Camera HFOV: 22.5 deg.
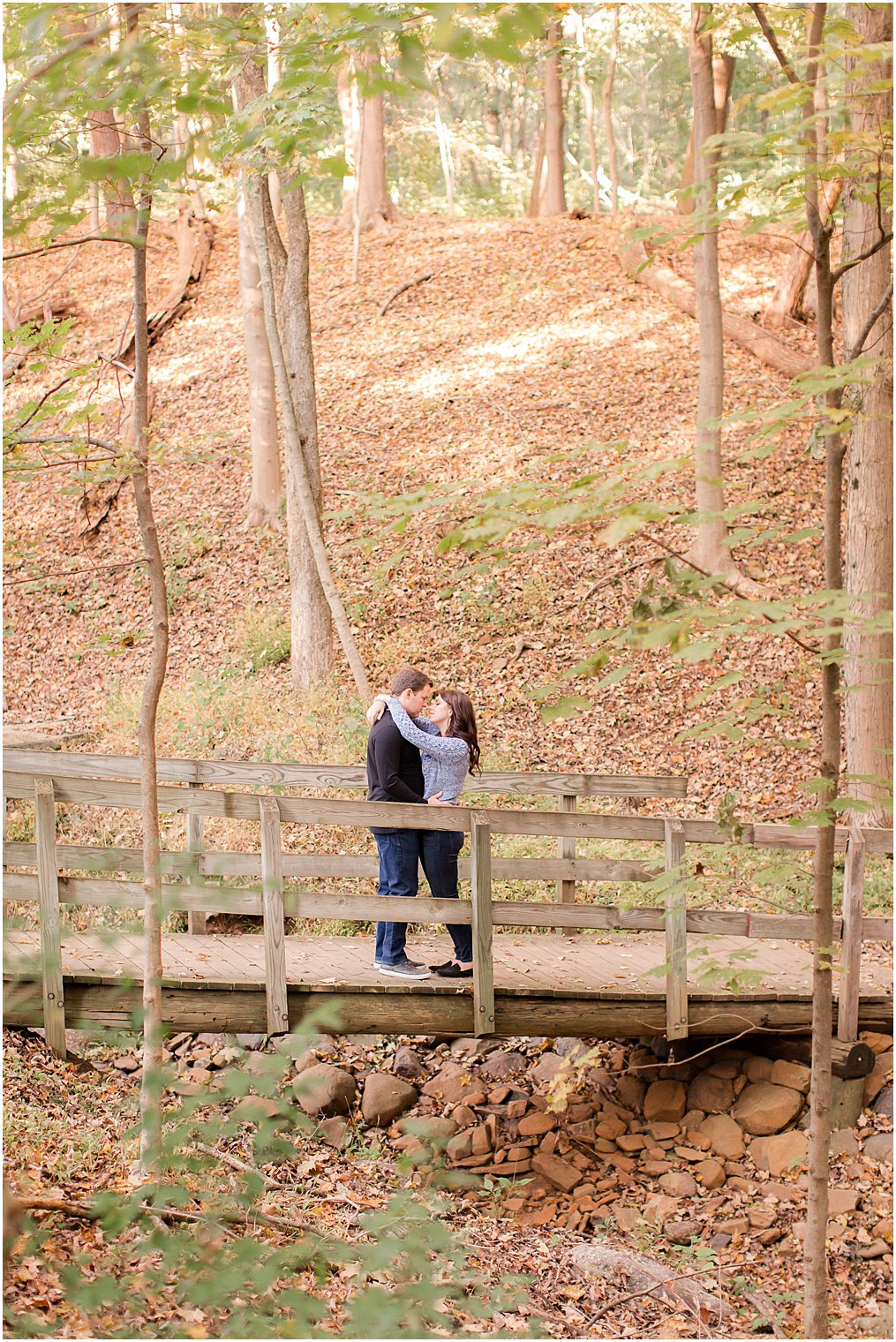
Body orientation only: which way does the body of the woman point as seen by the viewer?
to the viewer's left

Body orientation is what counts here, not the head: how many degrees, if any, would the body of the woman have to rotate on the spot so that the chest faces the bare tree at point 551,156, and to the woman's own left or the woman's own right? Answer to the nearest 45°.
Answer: approximately 90° to the woman's own right

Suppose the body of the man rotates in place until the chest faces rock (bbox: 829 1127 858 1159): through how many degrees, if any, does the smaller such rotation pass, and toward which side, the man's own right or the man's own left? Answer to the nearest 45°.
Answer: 0° — they already face it

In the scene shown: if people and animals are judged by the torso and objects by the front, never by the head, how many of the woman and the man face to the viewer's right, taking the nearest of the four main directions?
1

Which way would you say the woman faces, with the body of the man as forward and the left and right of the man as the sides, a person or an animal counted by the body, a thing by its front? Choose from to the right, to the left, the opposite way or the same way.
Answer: the opposite way

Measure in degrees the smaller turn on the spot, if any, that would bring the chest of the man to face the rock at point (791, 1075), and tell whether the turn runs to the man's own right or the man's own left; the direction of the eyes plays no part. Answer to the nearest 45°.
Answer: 0° — they already face it

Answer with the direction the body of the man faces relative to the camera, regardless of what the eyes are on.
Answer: to the viewer's right
